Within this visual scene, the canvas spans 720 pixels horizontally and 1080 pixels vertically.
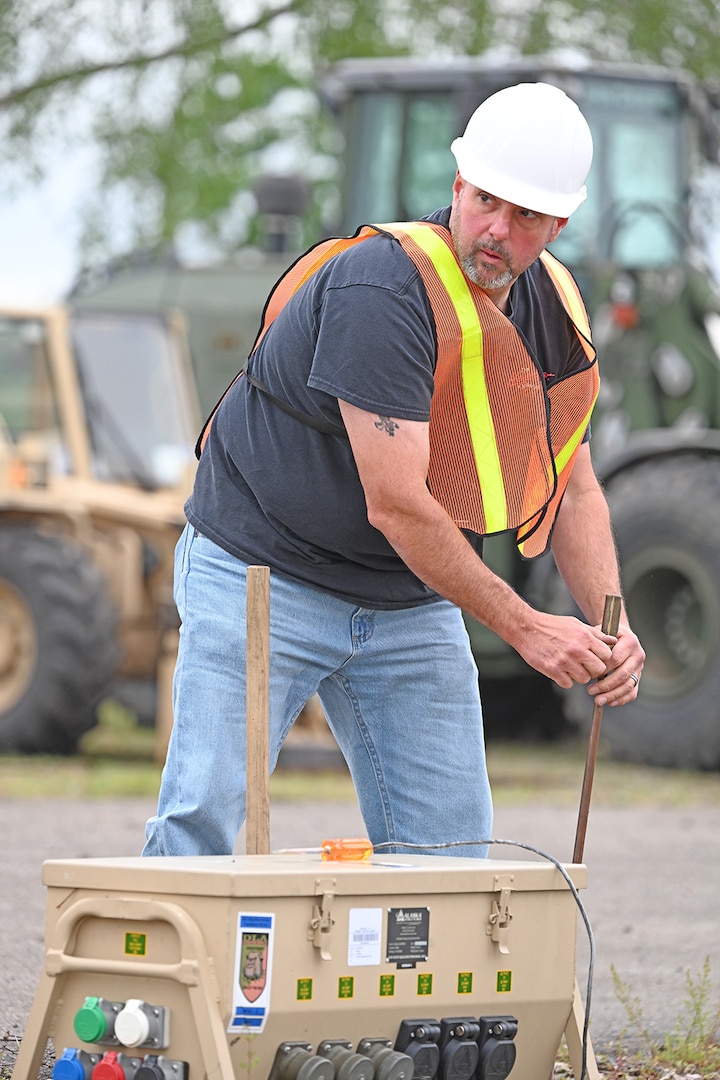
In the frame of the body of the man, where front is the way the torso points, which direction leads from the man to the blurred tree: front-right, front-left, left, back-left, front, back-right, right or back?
back-left

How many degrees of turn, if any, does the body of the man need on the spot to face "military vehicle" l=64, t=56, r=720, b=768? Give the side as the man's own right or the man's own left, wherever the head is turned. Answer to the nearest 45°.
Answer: approximately 135° to the man's own left

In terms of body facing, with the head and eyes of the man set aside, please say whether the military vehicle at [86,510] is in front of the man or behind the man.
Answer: behind
